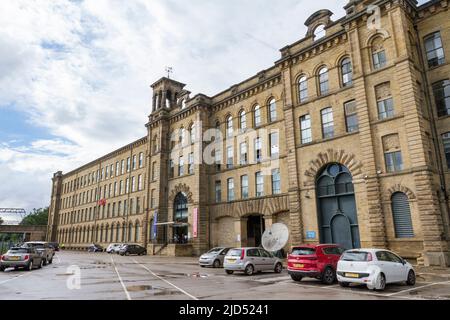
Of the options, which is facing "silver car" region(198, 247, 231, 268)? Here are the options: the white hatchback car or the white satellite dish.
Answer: the white satellite dish

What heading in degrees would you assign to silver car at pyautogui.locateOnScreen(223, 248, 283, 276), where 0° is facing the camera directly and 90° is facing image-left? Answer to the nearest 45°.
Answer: approximately 225°

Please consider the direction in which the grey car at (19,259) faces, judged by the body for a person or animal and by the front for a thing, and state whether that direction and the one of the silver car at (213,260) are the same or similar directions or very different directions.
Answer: very different directions

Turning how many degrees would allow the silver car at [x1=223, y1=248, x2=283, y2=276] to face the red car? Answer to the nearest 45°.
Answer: approximately 90° to its right

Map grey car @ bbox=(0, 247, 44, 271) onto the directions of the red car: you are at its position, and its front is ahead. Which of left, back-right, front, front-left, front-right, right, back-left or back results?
back-left

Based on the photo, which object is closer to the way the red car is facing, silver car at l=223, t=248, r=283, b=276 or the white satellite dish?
the white satellite dish

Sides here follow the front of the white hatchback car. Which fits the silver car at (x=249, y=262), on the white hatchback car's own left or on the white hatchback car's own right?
on the white hatchback car's own left

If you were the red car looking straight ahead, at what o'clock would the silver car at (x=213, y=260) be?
The silver car is roughly at 9 o'clock from the red car.

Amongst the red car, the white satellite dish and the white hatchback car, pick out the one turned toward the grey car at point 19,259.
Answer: the white satellite dish

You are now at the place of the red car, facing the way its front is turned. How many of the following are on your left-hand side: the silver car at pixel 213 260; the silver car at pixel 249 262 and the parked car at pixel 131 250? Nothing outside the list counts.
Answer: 3

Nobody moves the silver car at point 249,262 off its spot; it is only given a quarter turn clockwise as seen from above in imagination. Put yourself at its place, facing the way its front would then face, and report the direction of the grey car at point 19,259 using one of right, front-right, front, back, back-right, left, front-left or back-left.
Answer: back-right

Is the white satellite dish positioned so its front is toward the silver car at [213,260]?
yes

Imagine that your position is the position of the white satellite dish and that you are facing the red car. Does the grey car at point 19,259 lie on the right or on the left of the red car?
right

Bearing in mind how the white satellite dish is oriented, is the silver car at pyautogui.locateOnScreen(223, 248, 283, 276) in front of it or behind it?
in front
